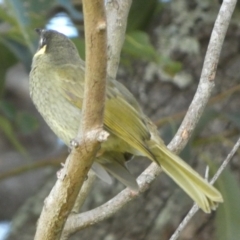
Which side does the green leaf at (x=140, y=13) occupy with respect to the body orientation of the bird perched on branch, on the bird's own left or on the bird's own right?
on the bird's own right

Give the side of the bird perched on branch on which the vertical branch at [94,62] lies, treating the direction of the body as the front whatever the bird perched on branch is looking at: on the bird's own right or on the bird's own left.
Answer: on the bird's own left

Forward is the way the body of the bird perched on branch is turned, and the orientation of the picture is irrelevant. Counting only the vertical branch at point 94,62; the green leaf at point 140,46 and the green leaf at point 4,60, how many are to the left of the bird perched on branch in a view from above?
1

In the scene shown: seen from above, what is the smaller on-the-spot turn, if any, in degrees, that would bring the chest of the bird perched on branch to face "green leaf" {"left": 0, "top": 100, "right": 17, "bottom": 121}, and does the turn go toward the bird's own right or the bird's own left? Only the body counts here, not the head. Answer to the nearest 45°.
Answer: approximately 45° to the bird's own right

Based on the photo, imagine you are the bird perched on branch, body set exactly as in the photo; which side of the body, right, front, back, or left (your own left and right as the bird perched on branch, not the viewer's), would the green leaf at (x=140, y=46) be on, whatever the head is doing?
right

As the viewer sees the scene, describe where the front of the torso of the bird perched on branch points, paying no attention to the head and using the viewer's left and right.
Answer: facing to the left of the viewer

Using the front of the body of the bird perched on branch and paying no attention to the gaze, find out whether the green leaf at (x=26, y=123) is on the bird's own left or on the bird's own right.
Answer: on the bird's own right

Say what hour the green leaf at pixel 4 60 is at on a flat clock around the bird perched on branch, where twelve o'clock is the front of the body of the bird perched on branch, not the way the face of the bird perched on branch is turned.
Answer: The green leaf is roughly at 2 o'clock from the bird perched on branch.

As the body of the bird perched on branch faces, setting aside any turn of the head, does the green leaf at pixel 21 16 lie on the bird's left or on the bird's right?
on the bird's right
